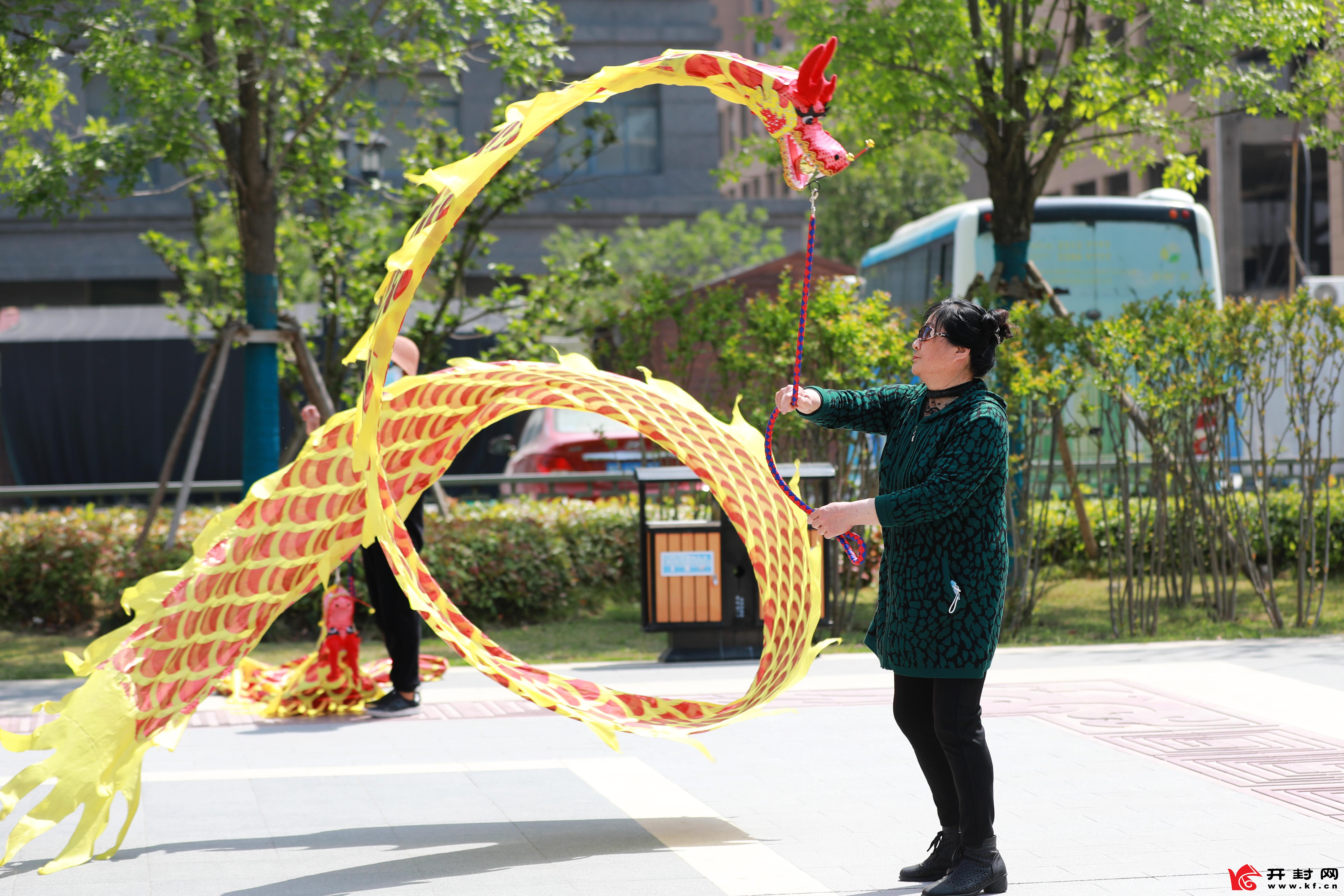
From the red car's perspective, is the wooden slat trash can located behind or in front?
behind

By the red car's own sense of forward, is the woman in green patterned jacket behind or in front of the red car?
behind

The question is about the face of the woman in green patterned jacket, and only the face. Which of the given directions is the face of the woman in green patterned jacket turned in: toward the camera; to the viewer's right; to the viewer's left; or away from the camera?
to the viewer's left

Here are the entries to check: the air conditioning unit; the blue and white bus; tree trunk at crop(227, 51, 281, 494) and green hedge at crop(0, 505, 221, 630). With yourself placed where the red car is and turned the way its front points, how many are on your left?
2

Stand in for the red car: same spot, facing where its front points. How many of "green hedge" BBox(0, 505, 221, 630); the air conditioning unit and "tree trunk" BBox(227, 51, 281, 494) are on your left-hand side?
2

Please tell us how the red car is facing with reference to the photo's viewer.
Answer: facing away from the viewer and to the left of the viewer

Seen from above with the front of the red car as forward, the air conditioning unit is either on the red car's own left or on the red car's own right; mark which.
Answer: on the red car's own right

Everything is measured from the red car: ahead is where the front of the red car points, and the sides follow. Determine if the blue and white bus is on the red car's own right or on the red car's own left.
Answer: on the red car's own right
